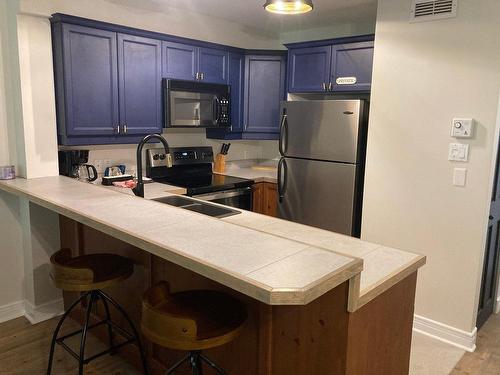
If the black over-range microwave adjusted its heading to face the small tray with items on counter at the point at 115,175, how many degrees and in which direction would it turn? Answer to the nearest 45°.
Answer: approximately 90° to its right

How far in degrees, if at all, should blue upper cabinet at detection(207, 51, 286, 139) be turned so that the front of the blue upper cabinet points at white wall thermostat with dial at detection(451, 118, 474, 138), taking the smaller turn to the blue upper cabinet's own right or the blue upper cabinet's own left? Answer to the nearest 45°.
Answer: approximately 45° to the blue upper cabinet's own left

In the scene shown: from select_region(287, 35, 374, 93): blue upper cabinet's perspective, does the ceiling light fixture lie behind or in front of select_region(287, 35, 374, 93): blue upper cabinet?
in front

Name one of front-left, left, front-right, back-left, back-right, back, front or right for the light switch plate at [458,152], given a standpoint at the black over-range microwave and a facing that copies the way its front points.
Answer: front

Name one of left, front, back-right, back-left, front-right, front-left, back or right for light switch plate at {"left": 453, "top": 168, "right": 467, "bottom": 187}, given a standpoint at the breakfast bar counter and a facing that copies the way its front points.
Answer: back

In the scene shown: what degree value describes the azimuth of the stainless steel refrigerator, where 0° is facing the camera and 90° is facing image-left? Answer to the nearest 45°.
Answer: approximately 45°

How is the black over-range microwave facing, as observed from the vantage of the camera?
facing the viewer and to the right of the viewer

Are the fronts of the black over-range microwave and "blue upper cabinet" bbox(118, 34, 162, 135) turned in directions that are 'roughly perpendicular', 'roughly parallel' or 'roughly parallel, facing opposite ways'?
roughly parallel

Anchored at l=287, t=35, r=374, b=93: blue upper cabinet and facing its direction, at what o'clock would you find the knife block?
The knife block is roughly at 2 o'clock from the blue upper cabinet.

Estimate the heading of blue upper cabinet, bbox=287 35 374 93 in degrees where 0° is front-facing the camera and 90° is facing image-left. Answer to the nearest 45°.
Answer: approximately 45°

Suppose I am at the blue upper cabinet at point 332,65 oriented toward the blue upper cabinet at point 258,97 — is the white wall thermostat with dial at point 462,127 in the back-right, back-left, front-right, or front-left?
back-left

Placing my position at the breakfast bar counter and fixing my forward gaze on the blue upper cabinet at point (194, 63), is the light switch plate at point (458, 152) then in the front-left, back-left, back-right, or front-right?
front-right
